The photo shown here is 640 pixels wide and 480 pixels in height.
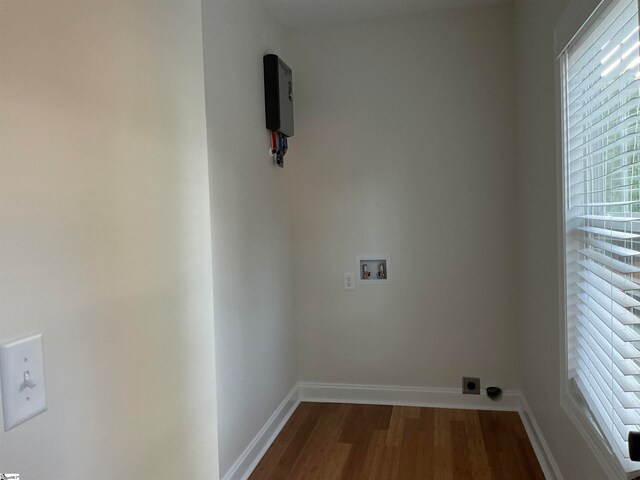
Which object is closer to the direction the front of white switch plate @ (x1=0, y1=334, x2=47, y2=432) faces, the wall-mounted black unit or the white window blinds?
the white window blinds

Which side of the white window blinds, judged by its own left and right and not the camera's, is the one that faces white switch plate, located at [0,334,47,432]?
front

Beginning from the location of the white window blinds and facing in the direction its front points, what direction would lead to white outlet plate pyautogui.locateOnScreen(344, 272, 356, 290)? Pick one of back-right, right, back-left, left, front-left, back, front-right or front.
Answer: right

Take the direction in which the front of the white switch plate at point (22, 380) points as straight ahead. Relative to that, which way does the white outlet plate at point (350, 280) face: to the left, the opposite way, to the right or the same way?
to the right

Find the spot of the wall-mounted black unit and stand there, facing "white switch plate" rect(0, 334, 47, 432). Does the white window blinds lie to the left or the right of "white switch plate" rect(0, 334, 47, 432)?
left

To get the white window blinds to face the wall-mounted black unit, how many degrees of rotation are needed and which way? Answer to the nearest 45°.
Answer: approximately 45° to its right

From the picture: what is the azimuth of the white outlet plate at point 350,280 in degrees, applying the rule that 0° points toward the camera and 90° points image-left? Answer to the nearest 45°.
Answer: approximately 0°

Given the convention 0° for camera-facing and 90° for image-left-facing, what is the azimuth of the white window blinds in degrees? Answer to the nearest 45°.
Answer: approximately 45°

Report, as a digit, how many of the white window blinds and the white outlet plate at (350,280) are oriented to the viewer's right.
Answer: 0

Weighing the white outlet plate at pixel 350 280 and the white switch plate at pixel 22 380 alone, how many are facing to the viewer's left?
0

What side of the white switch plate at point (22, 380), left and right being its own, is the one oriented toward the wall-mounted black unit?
left

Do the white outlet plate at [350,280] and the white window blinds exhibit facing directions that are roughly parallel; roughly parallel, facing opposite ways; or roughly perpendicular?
roughly perpendicular

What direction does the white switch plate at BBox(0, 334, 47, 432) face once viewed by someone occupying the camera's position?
facing the viewer and to the right of the viewer
